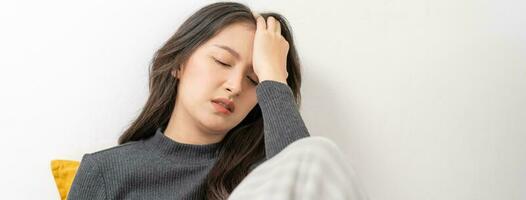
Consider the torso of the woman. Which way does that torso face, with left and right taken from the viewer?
facing the viewer and to the right of the viewer
